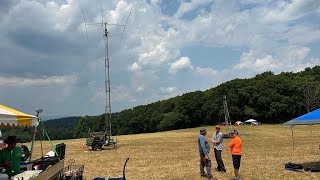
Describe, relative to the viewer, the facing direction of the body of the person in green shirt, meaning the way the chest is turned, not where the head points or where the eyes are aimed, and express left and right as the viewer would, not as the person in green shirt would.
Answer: facing the viewer
